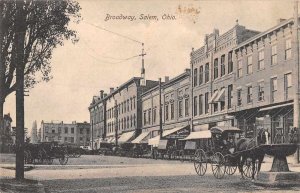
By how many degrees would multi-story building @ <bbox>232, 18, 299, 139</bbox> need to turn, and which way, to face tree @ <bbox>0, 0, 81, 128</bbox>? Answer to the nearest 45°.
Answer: approximately 45° to its left

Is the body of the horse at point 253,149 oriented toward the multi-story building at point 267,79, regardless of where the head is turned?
no

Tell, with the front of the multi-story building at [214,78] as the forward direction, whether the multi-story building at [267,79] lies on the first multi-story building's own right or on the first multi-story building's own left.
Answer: on the first multi-story building's own left

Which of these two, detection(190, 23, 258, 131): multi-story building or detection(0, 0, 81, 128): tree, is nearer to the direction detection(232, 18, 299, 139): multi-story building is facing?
the tree

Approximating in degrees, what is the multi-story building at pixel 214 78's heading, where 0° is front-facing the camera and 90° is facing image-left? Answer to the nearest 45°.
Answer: approximately 45°

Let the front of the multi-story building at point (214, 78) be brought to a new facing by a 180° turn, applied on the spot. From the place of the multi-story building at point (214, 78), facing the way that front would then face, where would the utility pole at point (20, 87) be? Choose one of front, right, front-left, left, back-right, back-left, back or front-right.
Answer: back-right

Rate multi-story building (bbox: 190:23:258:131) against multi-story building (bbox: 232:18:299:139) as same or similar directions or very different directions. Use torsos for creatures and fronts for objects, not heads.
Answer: same or similar directions

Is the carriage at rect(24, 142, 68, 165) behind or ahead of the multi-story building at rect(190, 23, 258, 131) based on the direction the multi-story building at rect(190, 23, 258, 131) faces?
ahead

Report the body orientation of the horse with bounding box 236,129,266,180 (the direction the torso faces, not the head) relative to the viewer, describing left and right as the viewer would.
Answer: facing the viewer and to the right of the viewer

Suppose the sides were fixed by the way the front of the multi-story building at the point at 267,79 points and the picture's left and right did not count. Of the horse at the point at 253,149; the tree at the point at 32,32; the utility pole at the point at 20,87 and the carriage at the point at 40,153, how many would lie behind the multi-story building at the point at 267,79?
0

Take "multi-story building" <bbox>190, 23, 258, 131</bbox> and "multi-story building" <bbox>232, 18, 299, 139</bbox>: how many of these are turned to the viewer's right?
0

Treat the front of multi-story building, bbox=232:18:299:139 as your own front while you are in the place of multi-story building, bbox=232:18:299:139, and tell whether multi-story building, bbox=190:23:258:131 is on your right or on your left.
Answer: on your right

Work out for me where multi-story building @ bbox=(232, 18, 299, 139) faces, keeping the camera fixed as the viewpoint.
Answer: facing the viewer and to the left of the viewer

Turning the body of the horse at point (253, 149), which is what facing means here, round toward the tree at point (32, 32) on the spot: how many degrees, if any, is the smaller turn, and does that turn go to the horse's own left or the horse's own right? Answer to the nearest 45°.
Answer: approximately 135° to the horse's own right

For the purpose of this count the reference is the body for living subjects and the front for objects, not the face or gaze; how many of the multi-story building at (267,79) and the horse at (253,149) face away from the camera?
0

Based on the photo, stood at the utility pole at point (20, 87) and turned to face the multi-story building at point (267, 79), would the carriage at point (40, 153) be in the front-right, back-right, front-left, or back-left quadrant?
front-left
